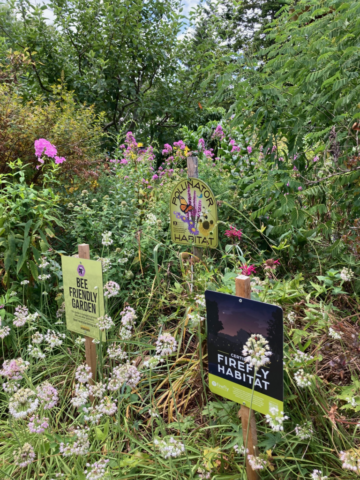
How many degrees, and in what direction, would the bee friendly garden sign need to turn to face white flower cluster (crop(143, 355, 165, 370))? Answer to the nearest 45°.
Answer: approximately 45° to its left

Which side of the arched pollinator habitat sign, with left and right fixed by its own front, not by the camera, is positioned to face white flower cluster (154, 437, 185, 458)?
front

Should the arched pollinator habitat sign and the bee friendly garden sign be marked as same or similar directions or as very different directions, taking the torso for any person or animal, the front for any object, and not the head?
same or similar directions

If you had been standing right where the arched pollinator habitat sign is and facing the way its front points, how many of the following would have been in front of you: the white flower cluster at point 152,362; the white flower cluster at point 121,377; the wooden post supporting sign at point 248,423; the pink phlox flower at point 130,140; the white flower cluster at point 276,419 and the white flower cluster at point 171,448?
5

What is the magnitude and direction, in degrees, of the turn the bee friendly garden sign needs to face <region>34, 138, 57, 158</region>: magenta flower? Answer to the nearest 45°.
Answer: approximately 135° to its right

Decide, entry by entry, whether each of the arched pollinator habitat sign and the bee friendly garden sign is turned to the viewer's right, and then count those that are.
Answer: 0

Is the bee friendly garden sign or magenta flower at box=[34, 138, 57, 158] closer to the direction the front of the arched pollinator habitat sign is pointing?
the bee friendly garden sign

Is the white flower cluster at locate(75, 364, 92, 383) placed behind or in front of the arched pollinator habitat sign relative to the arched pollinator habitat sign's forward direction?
in front

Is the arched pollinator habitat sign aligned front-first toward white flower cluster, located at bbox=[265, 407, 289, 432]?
yes

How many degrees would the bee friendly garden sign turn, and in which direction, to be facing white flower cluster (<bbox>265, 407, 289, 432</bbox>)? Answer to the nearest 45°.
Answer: approximately 90° to its left

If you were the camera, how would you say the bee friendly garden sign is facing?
facing the viewer and to the left of the viewer

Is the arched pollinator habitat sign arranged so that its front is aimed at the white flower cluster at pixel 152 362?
yes

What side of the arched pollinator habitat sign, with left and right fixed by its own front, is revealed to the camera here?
front

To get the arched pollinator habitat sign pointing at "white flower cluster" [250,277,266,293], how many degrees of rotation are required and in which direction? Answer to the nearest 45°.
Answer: approximately 45° to its left
